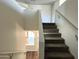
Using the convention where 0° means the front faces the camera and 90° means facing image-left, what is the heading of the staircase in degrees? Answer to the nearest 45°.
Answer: approximately 0°
